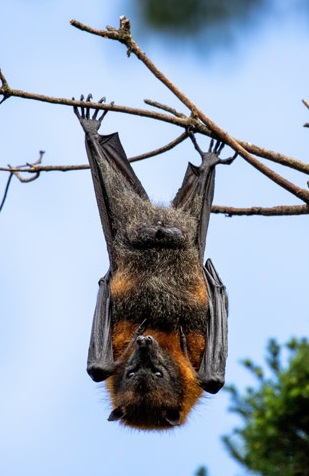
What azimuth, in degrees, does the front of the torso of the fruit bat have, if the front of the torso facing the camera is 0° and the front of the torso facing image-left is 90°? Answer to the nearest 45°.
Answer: approximately 0°

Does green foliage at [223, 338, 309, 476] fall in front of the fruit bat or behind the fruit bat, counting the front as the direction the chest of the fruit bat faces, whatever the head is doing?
behind
